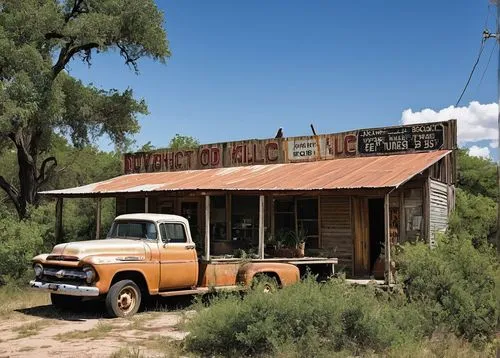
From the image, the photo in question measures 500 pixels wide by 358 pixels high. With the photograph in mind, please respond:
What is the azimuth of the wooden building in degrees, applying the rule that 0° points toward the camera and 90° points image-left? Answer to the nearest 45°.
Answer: approximately 45°

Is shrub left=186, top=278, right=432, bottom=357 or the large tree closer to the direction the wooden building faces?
the shrub

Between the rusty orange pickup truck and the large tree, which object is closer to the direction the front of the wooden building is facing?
the rusty orange pickup truck

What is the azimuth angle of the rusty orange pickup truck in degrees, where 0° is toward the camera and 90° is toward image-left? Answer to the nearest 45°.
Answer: approximately 45°

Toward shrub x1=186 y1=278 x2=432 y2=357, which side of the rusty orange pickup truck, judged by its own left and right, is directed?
left

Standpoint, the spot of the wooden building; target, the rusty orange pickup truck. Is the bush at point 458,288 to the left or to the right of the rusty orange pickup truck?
left

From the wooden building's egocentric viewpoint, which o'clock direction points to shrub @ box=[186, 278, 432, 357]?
The shrub is roughly at 11 o'clock from the wooden building.

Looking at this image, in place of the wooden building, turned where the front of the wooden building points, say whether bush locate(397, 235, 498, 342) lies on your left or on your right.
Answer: on your left

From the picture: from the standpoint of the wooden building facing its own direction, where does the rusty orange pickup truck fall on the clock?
The rusty orange pickup truck is roughly at 12 o'clock from the wooden building.
